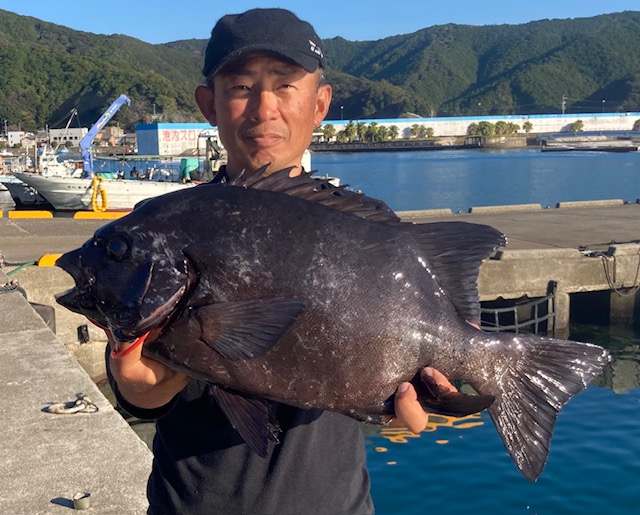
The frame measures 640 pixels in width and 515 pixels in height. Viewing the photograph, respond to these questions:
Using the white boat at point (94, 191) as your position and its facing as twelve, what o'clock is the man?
The man is roughly at 9 o'clock from the white boat.

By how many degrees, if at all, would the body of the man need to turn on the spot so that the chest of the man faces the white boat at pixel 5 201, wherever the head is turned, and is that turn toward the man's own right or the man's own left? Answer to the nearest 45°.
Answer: approximately 180°

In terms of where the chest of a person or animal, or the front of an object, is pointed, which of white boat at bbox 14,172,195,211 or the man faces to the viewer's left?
the white boat

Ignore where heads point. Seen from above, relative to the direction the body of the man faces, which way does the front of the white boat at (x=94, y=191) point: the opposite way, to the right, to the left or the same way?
to the right

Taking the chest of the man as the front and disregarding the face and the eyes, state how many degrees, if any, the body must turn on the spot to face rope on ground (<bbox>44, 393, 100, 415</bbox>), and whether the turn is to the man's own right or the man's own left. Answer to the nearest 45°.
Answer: approximately 135° to the man's own right

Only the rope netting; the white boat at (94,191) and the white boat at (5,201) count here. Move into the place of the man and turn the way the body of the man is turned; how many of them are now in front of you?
0

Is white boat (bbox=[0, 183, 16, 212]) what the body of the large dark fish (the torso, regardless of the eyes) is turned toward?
no

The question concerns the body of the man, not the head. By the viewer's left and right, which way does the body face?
facing the viewer

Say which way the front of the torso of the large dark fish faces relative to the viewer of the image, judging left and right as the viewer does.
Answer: facing to the left of the viewer

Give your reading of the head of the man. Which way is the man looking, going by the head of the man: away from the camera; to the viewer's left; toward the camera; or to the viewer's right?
toward the camera

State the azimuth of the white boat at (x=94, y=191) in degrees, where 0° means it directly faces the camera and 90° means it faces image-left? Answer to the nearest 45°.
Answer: approximately 90°

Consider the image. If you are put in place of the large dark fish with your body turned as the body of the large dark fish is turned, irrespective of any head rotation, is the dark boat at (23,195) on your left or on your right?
on your right

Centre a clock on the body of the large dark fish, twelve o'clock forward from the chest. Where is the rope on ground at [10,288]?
The rope on ground is roughly at 2 o'clock from the large dark fish.

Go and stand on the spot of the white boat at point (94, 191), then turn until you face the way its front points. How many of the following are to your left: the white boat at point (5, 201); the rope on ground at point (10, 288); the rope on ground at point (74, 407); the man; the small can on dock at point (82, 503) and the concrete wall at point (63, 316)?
5

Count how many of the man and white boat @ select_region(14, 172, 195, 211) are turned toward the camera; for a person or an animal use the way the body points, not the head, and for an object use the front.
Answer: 1

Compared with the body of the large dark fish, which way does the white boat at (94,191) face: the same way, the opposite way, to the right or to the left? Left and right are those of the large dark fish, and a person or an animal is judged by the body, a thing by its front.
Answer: the same way

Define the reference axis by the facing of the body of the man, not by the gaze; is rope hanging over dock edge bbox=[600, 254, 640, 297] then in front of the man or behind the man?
behind

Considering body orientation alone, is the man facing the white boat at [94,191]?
no
